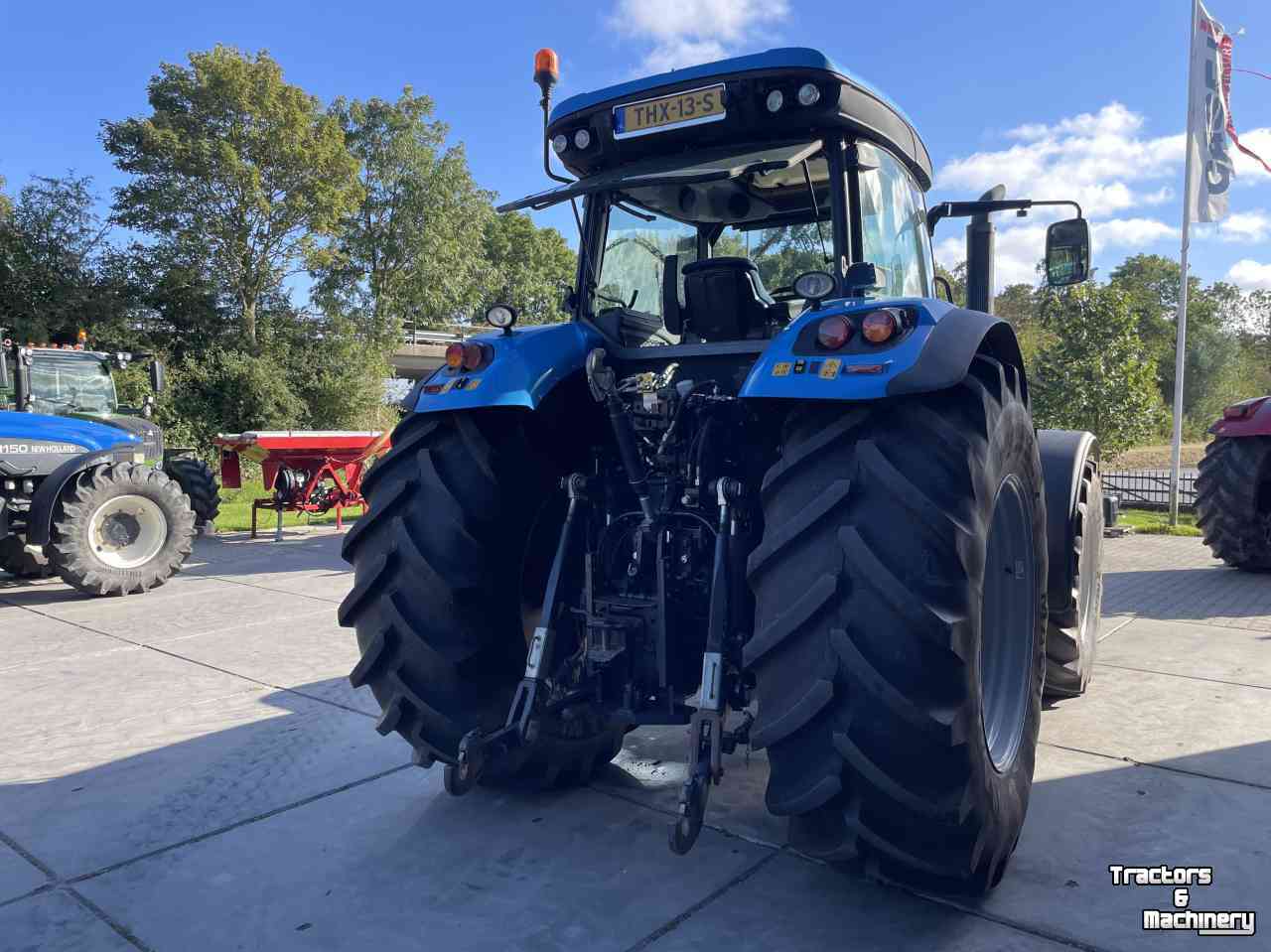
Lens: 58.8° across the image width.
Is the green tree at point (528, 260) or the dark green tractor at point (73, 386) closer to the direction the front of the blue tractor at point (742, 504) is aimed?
the green tree

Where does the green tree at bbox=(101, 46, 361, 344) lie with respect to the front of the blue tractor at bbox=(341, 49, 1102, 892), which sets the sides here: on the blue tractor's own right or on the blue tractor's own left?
on the blue tractor's own left

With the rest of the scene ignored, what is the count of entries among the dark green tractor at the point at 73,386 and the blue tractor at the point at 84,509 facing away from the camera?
0

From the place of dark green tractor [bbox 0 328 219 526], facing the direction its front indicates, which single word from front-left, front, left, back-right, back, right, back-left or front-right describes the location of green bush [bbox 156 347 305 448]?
back-left

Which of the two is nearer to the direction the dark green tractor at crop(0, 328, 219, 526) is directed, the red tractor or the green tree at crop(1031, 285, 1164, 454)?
the red tractor
